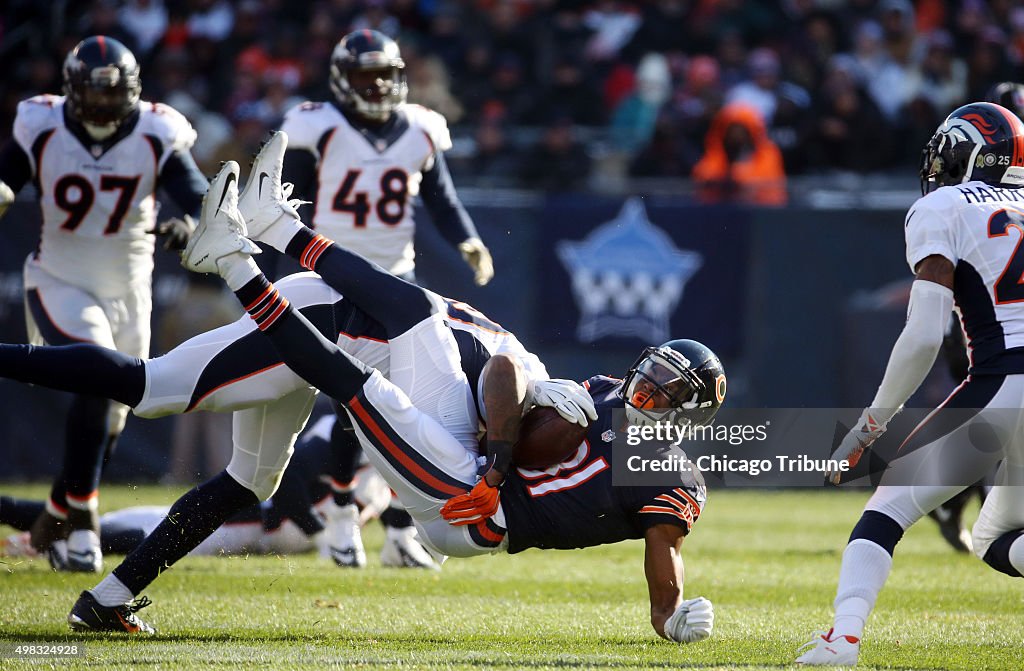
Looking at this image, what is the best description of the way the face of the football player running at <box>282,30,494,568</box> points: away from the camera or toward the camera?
toward the camera

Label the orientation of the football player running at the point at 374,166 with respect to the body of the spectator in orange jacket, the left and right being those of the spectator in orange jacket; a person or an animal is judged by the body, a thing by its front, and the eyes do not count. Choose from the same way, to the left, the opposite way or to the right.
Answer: the same way

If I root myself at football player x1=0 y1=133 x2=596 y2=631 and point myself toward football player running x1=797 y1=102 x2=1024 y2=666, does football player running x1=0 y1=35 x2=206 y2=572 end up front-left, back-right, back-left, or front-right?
back-left

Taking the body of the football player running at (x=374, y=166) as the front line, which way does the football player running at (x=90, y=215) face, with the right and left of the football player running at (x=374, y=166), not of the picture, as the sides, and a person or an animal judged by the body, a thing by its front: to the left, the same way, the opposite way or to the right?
the same way

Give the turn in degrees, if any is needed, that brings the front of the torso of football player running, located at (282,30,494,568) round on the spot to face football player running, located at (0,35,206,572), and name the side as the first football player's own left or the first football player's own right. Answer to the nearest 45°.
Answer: approximately 45° to the first football player's own right

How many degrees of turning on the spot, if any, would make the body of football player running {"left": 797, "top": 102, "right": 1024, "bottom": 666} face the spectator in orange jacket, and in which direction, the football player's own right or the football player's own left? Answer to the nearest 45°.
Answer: approximately 45° to the football player's own right

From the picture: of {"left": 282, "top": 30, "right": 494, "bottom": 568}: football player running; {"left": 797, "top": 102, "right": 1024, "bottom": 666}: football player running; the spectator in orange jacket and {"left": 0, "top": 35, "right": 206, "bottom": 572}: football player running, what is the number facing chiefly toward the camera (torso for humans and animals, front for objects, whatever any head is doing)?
3

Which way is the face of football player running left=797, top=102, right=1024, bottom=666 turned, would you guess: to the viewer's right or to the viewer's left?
to the viewer's left

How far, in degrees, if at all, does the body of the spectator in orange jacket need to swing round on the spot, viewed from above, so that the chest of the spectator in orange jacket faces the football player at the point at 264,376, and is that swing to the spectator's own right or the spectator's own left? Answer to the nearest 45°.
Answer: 0° — they already face them

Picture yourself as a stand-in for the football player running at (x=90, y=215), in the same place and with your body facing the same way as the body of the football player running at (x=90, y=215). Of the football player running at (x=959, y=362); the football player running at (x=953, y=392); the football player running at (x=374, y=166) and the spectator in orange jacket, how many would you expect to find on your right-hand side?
0

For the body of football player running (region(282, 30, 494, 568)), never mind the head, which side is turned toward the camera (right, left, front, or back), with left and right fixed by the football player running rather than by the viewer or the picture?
front

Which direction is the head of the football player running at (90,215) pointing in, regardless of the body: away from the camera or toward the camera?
toward the camera

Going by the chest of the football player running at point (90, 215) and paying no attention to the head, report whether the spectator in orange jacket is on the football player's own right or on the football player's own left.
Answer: on the football player's own left

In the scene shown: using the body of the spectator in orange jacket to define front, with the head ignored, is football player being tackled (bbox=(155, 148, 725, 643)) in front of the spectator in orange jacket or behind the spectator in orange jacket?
in front

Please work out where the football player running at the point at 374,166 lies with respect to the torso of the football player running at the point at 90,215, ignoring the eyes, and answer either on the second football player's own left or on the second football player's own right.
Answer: on the second football player's own left

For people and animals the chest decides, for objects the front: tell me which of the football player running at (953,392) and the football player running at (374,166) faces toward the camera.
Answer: the football player running at (374,166)

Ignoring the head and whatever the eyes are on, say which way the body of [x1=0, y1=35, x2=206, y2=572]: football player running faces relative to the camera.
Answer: toward the camera

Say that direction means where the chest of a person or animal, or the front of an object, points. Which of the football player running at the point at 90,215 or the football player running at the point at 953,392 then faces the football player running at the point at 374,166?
the football player running at the point at 953,392

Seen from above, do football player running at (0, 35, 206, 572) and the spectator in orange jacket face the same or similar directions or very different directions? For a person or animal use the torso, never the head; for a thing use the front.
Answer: same or similar directions

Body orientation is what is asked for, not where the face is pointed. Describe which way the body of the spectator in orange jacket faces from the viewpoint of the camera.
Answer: toward the camera
